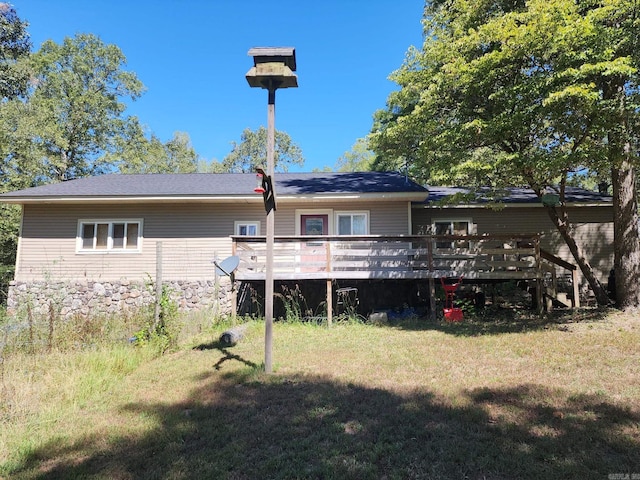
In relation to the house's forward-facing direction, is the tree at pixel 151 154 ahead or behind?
behind

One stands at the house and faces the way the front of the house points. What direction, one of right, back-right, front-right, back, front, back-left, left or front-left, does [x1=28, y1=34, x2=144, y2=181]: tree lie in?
back-right

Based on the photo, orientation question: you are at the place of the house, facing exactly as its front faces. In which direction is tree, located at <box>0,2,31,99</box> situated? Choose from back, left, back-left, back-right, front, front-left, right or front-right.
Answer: right

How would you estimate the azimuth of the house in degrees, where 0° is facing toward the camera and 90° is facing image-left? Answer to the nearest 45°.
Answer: approximately 0°

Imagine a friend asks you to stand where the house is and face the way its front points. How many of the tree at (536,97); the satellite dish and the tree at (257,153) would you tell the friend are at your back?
1

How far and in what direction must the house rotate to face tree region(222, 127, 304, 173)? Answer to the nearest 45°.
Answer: approximately 180°

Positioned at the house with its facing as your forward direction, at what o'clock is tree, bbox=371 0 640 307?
The tree is roughly at 10 o'clock from the house.
